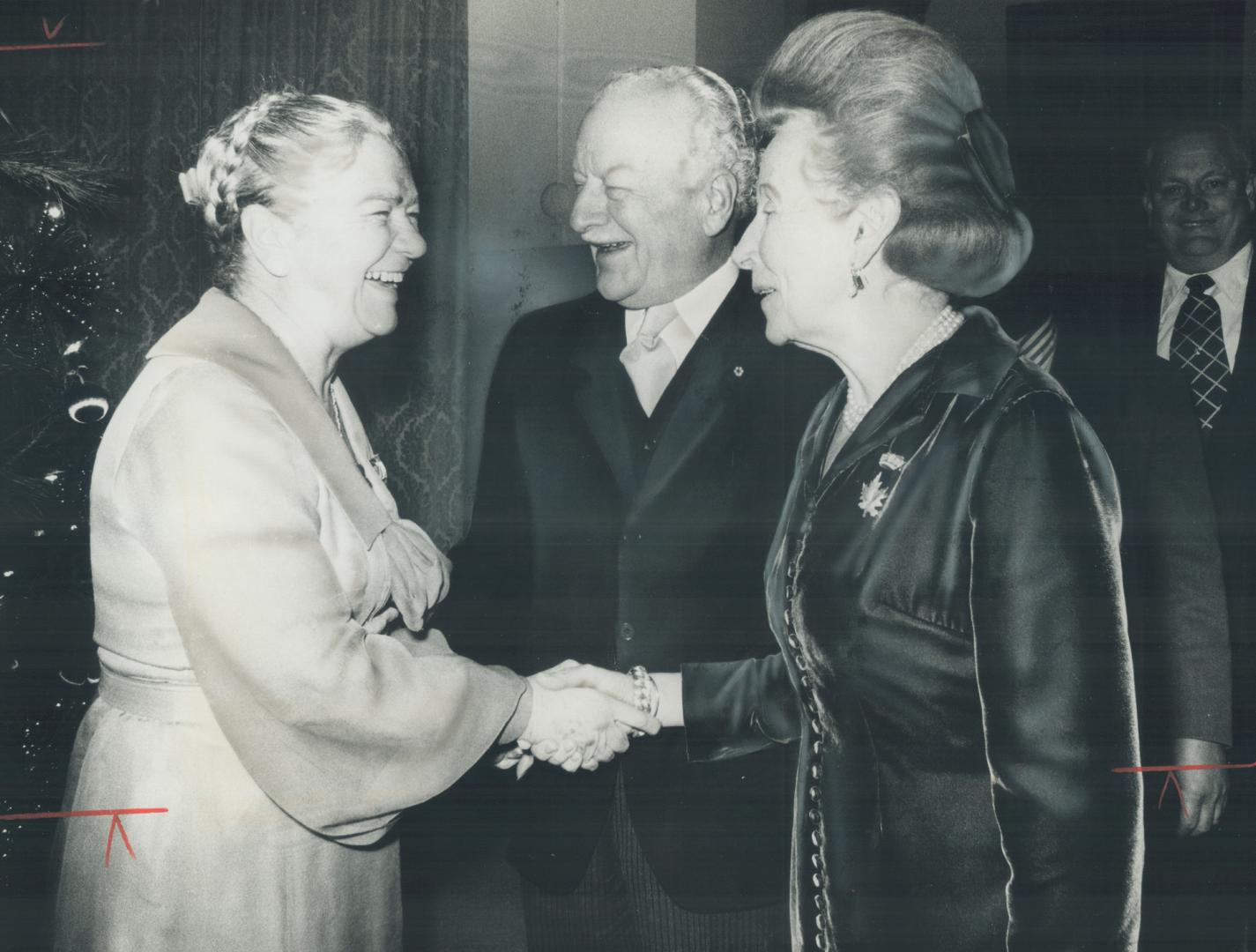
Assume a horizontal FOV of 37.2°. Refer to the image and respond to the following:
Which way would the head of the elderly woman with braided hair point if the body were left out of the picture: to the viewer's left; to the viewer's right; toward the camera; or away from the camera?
to the viewer's right

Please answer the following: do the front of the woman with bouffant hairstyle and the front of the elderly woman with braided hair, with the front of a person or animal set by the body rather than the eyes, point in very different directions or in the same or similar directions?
very different directions

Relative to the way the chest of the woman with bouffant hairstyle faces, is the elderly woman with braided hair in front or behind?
in front

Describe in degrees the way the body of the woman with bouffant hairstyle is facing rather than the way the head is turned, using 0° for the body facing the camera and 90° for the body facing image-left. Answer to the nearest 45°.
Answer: approximately 45°

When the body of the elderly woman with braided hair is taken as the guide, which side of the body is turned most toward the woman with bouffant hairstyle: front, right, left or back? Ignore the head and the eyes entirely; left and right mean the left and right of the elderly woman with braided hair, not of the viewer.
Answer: front

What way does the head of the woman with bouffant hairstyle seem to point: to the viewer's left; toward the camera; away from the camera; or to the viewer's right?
to the viewer's left

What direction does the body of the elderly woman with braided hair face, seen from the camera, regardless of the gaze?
to the viewer's right

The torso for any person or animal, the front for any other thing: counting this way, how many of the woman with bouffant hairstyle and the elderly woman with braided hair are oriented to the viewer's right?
1
